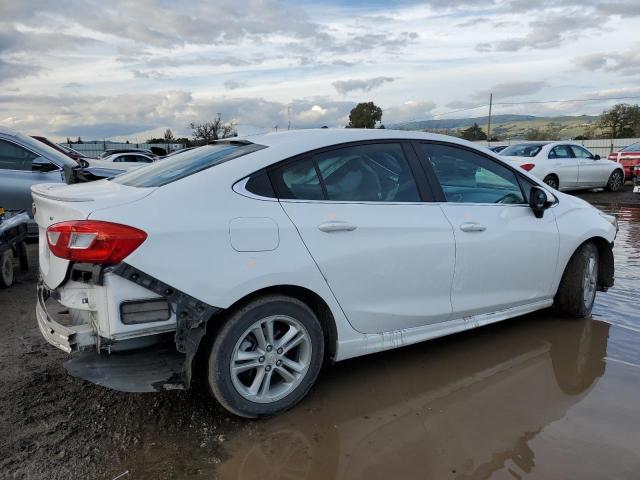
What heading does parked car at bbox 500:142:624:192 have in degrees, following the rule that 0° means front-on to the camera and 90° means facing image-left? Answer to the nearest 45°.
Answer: approximately 225°

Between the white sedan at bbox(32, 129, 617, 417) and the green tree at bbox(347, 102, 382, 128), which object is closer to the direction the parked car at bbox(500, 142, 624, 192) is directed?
the green tree

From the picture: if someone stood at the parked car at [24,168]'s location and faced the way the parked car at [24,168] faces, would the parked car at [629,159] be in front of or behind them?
in front

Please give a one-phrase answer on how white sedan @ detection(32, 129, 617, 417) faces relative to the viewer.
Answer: facing away from the viewer and to the right of the viewer

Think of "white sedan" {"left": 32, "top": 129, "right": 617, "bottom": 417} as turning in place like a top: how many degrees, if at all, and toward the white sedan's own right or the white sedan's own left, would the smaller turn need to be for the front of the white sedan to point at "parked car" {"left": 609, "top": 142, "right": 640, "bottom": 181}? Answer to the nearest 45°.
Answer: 0° — it already faces it

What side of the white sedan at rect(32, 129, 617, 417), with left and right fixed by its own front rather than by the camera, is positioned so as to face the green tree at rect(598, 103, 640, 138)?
front

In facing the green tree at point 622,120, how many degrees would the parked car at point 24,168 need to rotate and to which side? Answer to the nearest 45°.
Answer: approximately 45° to its left

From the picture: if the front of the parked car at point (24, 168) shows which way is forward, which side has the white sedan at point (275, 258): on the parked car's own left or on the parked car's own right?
on the parked car's own right

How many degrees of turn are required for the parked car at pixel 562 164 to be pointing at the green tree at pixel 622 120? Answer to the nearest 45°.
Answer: approximately 45° to its left

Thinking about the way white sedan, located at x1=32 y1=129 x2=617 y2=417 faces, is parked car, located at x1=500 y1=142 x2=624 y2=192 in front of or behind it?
in front

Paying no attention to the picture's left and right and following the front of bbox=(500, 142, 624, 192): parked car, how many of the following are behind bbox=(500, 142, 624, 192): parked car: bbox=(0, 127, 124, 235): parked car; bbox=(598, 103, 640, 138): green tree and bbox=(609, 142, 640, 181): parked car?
1

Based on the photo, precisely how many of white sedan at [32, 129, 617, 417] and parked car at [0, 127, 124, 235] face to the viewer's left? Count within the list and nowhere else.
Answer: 0

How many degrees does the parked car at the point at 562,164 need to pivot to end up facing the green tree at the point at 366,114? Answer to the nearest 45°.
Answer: approximately 90° to its left

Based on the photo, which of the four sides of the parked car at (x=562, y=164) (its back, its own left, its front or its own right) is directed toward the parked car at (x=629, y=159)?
front

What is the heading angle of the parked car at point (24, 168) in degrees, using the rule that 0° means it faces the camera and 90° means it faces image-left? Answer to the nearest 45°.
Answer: approximately 270°
